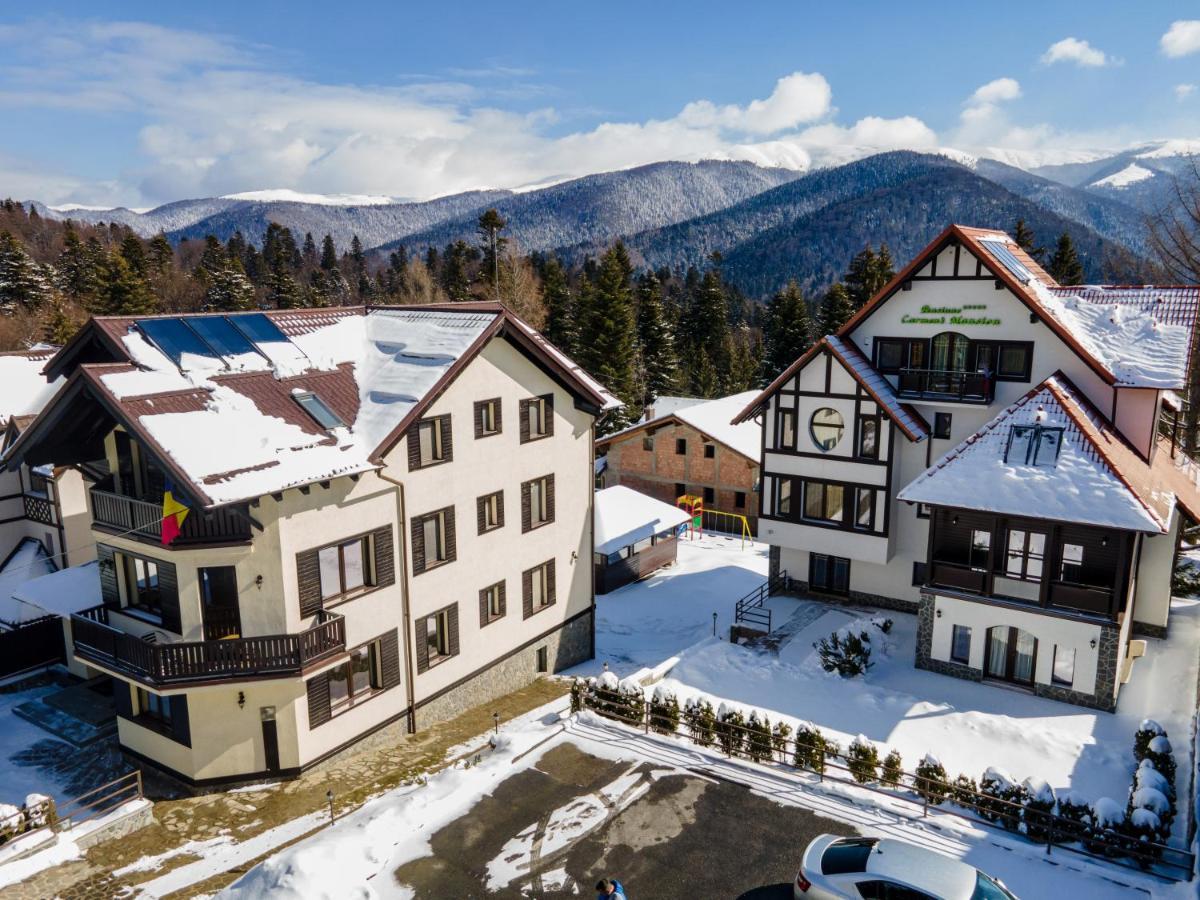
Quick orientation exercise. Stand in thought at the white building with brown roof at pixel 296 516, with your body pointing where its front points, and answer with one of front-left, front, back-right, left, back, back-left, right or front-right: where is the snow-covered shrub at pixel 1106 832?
left

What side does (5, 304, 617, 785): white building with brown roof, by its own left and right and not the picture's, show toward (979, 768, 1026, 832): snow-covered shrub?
left

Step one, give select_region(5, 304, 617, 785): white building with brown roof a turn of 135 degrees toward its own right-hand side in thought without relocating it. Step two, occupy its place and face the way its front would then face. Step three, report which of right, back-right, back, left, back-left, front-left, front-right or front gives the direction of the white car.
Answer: back-right

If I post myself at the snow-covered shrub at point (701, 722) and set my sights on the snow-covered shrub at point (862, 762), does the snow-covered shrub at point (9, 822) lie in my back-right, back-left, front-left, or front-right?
back-right

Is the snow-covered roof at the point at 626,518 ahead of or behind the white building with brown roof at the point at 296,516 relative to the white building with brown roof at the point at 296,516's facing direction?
behind

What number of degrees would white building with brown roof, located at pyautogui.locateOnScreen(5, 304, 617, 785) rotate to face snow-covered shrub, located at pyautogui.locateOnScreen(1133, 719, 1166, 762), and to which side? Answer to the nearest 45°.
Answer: approximately 90° to its left

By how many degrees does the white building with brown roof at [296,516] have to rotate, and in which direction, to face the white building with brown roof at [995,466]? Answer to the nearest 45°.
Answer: approximately 135° to its left

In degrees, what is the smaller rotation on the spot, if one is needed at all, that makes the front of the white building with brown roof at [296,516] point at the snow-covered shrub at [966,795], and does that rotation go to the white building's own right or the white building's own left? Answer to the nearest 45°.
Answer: approximately 90° to the white building's own left

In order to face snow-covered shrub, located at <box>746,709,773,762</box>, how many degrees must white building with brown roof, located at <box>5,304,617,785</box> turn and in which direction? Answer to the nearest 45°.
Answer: approximately 90° to its left

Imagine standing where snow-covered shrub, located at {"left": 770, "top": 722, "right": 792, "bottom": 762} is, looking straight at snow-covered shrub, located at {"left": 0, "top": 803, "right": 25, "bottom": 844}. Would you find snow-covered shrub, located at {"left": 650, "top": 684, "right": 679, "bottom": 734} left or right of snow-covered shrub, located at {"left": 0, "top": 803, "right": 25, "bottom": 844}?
right

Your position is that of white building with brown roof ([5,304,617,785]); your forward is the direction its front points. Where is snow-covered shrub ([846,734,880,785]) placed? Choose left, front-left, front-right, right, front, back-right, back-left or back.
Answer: left

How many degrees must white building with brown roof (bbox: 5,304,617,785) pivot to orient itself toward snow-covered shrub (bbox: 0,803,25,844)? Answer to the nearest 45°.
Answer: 0° — it already faces it

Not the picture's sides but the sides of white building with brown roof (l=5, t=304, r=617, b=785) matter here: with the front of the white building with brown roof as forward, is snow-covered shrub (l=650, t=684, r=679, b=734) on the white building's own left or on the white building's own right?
on the white building's own left

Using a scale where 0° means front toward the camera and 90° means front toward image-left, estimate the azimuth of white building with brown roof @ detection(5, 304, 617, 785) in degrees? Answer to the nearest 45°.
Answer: approximately 45°

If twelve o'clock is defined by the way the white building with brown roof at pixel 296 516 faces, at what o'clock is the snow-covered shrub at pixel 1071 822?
The snow-covered shrub is roughly at 9 o'clock from the white building with brown roof.
